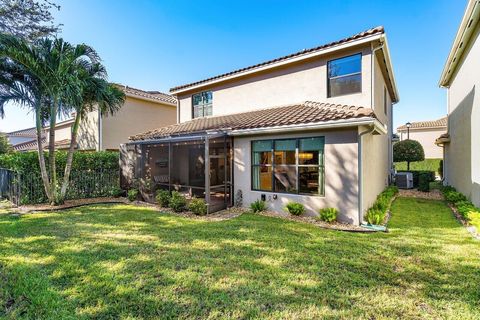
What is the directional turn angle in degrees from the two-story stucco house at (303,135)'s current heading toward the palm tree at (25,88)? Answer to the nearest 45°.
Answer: approximately 135° to its left

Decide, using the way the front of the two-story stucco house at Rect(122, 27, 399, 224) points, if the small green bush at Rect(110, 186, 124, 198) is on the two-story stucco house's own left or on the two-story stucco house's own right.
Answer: on the two-story stucco house's own left

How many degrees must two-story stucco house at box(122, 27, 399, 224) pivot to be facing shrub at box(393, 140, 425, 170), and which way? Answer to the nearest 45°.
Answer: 0° — it already faces it

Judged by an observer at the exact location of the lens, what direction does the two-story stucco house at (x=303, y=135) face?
facing away from the viewer and to the right of the viewer

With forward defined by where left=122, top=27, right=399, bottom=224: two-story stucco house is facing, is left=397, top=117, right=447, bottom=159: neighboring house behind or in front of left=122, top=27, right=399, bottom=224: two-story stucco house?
in front

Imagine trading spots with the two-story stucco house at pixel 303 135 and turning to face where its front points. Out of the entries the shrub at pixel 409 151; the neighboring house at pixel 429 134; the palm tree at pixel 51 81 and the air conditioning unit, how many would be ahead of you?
3

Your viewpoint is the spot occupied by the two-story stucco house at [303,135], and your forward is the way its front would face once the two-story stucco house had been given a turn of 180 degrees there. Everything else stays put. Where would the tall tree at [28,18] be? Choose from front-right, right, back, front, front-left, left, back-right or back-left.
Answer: front-right

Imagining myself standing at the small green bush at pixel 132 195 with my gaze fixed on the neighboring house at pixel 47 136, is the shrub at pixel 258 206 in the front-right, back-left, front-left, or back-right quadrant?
back-right

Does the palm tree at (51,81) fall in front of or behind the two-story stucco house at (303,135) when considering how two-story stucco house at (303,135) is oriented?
behind
